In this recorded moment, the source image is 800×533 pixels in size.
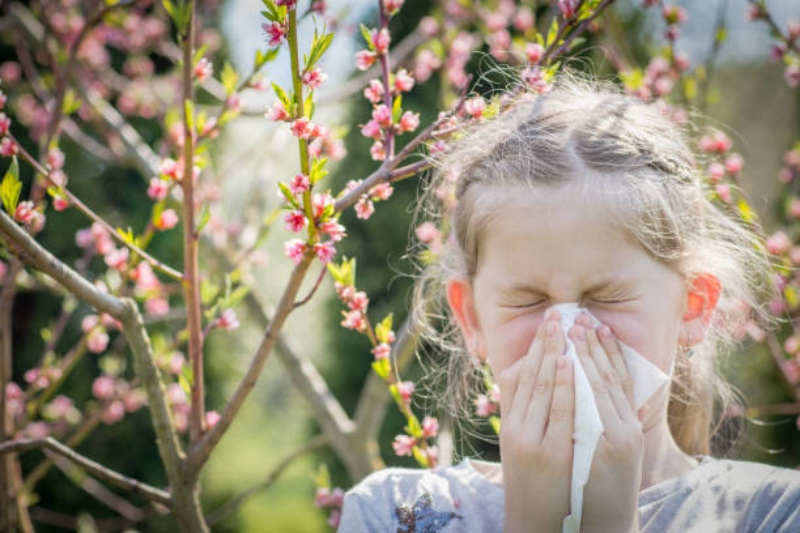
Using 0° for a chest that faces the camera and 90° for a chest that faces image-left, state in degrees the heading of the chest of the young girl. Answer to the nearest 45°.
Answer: approximately 0°

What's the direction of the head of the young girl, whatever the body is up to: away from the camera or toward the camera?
toward the camera
